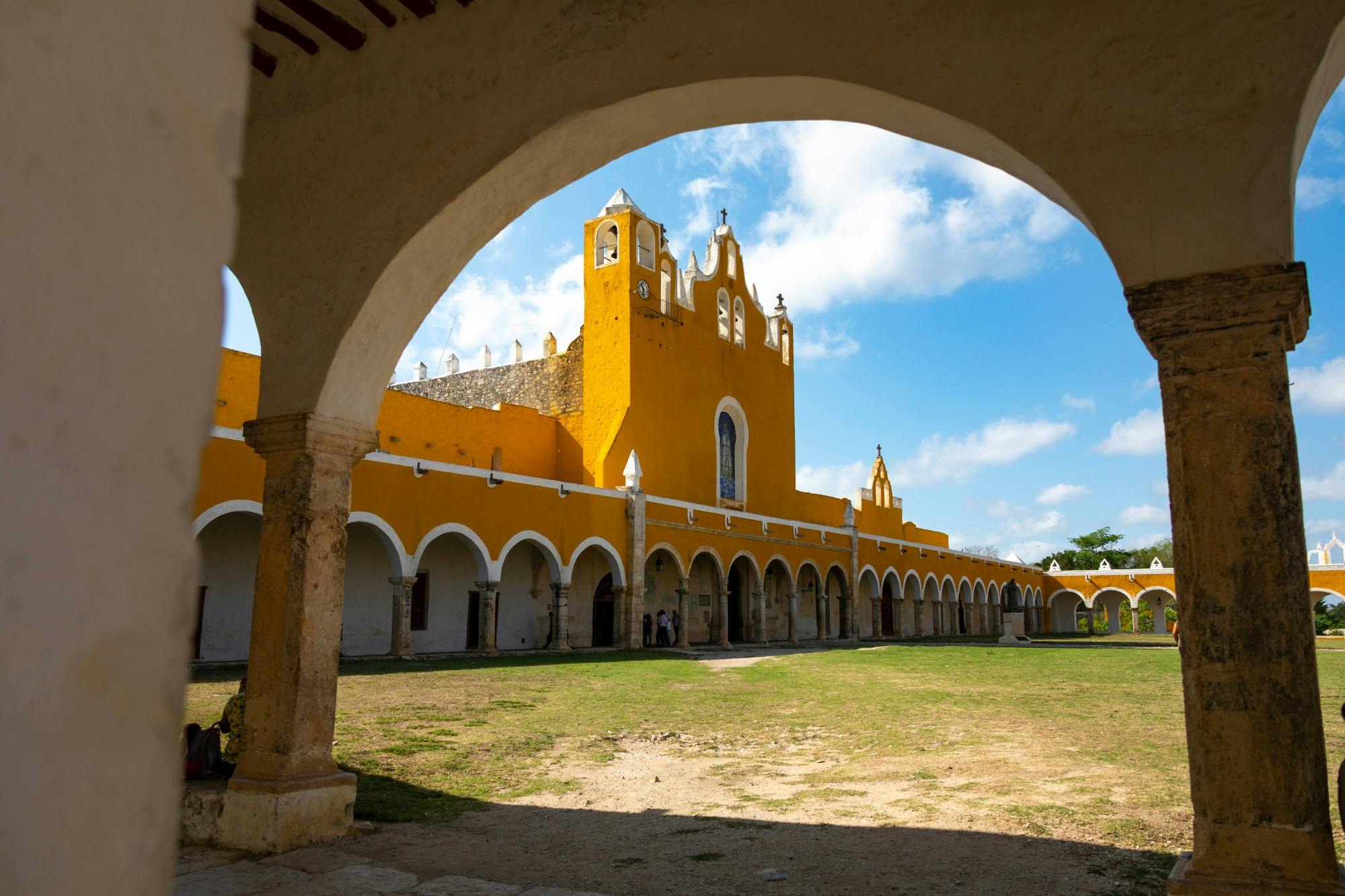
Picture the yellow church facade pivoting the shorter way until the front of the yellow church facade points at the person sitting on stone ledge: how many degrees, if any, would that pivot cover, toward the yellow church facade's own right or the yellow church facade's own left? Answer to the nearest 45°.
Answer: approximately 45° to the yellow church facade's own right

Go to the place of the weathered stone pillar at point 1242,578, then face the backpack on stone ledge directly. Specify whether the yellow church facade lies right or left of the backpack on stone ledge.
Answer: right

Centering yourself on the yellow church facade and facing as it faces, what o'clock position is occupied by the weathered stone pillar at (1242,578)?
The weathered stone pillar is roughly at 1 o'clock from the yellow church facade.

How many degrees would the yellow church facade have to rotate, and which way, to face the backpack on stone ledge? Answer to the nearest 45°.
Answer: approximately 45° to its right

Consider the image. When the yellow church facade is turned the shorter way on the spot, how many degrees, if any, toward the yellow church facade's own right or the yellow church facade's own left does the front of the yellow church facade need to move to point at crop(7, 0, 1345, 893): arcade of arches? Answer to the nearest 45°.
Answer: approximately 45° to the yellow church facade's own right

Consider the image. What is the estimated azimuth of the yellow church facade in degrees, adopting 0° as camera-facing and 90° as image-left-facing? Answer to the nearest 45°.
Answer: approximately 315°

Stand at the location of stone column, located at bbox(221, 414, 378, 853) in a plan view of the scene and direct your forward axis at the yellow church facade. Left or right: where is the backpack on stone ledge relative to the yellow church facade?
left

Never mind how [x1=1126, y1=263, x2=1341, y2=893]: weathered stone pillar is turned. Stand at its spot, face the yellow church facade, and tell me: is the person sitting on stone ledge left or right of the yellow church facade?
left

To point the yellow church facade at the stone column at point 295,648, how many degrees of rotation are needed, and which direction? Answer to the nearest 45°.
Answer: approximately 45° to its right
